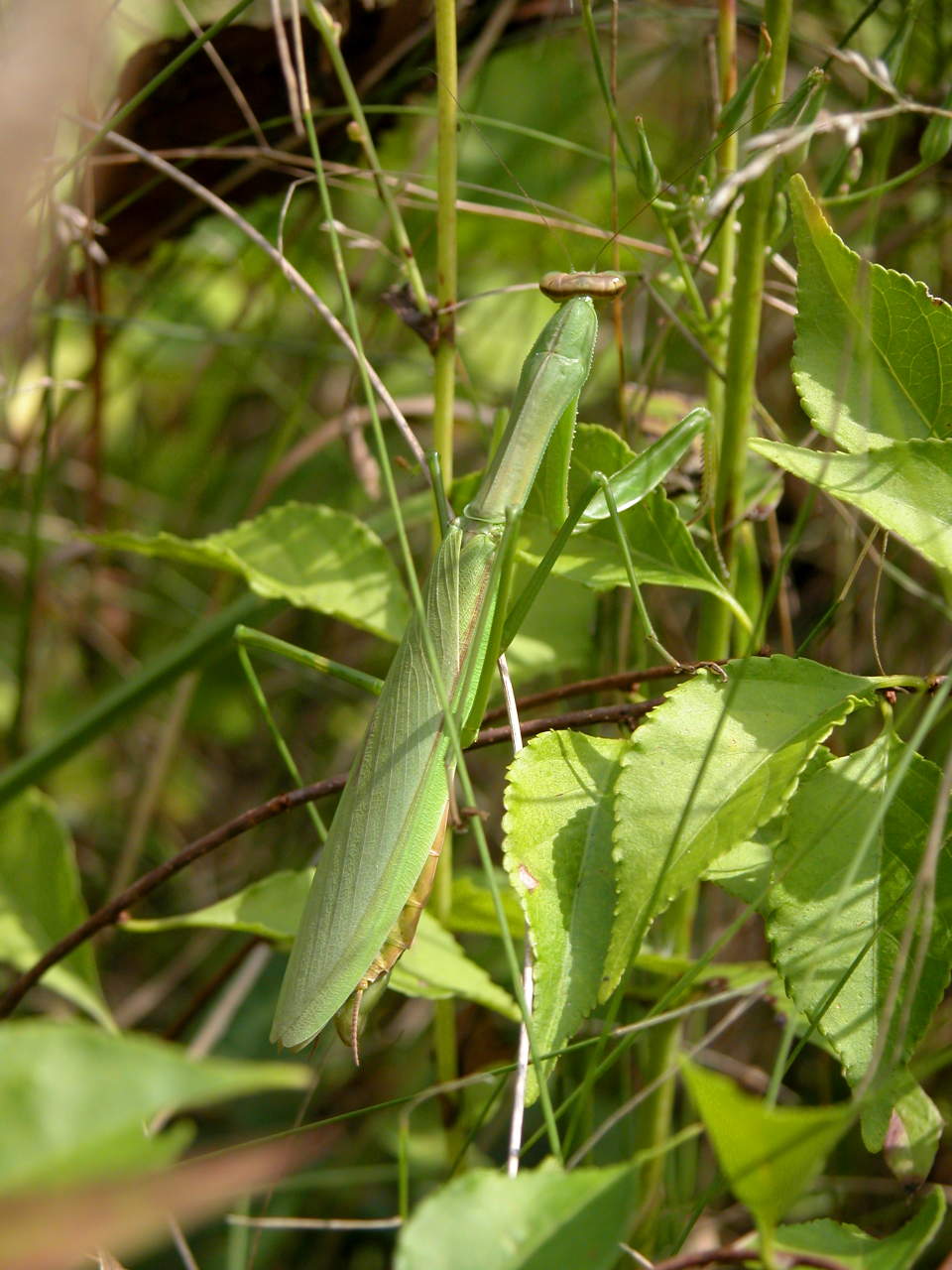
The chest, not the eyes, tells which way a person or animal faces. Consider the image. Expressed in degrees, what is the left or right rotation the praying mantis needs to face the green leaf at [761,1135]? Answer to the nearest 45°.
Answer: approximately 135° to its right

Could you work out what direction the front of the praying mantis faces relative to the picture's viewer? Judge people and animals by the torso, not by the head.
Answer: facing away from the viewer and to the right of the viewer
